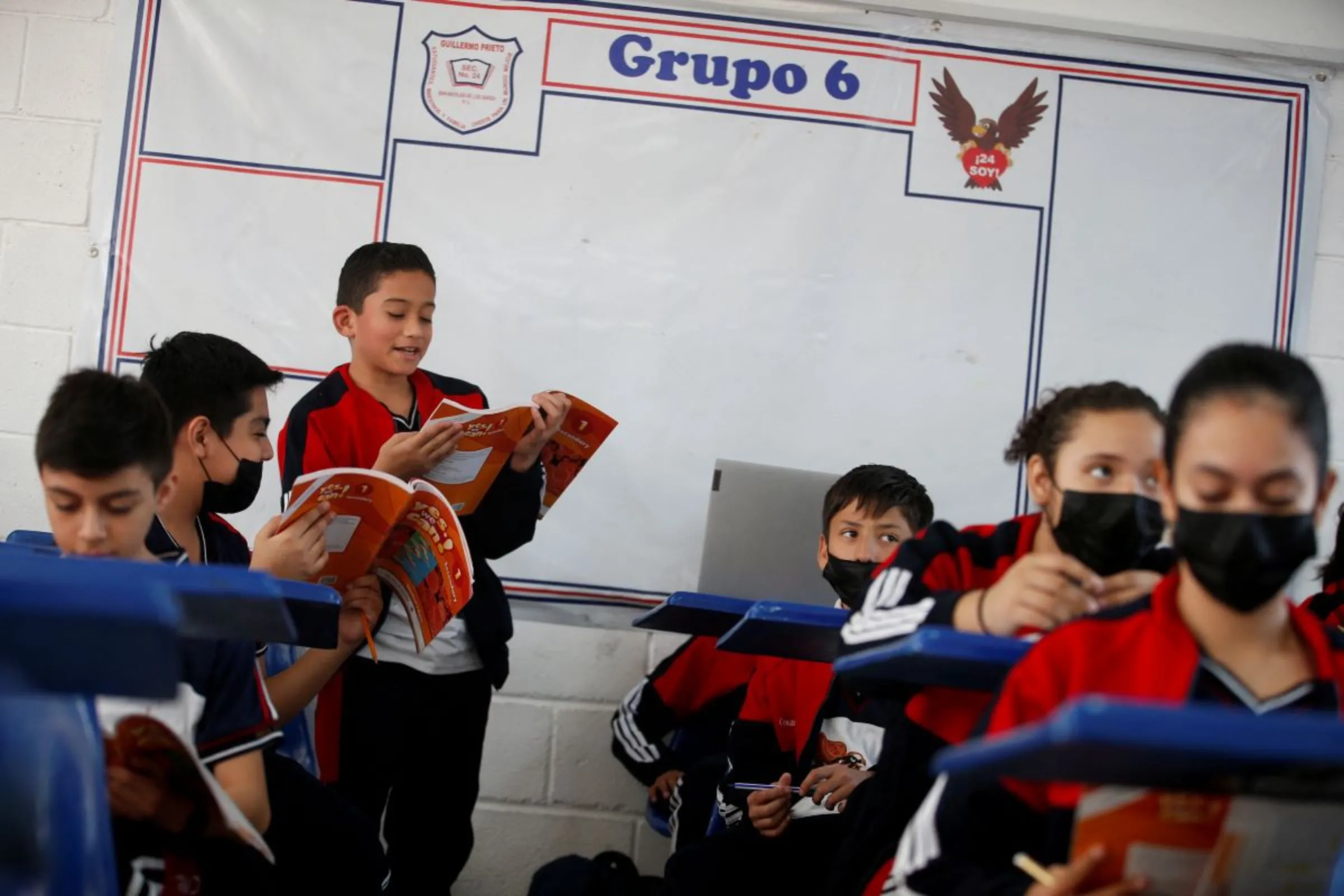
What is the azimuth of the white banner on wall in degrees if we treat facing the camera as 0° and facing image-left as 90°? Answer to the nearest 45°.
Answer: approximately 0°

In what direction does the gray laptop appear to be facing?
away from the camera

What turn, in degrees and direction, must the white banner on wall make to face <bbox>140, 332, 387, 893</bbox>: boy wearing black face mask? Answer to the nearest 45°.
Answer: approximately 45° to its right

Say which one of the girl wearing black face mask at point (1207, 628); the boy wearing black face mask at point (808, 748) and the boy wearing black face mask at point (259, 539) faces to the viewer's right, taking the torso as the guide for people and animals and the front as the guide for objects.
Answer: the boy wearing black face mask at point (259, 539)

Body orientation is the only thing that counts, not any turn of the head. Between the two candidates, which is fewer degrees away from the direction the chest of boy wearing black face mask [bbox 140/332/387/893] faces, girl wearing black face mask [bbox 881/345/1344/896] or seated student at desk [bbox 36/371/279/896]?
the girl wearing black face mask

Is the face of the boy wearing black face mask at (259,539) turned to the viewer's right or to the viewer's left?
to the viewer's right

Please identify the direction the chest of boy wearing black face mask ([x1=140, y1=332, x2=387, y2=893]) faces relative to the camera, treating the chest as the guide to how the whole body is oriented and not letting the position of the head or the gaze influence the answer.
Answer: to the viewer's right
